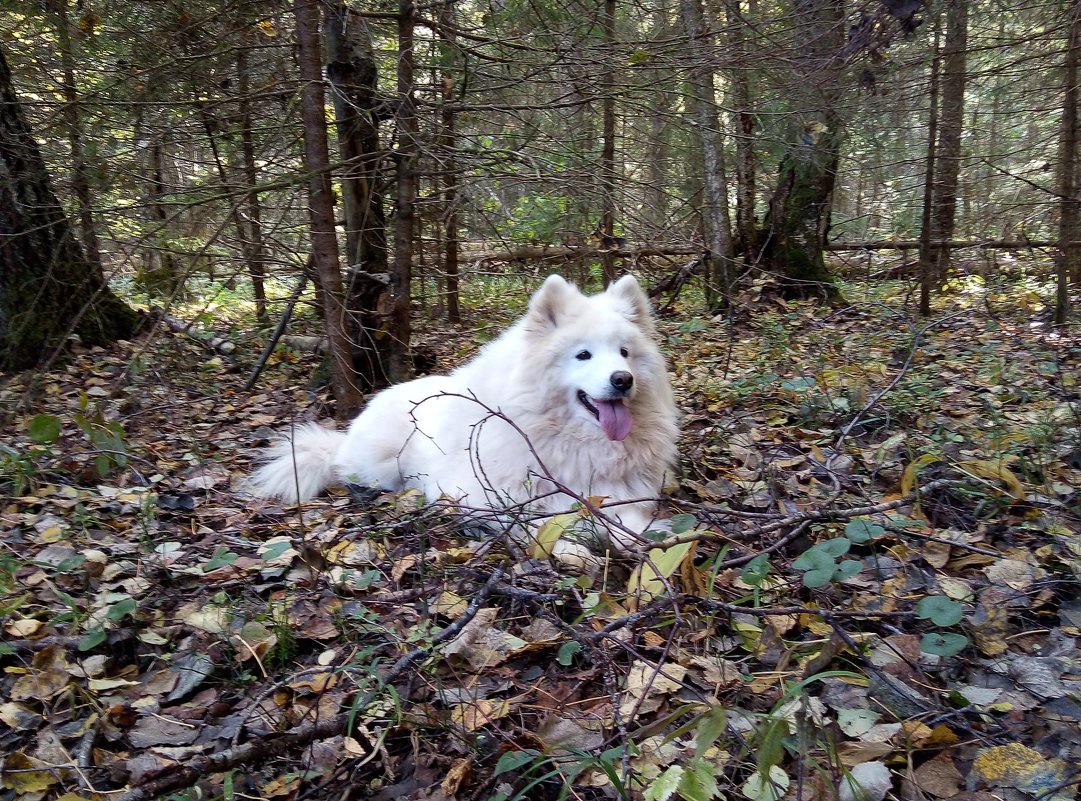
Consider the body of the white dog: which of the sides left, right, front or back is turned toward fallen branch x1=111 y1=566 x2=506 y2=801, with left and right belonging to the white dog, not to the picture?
right

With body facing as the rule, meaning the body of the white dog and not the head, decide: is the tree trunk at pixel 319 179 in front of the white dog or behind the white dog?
behind

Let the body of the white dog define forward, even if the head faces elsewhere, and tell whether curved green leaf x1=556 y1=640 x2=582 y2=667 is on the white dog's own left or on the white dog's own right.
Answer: on the white dog's own right

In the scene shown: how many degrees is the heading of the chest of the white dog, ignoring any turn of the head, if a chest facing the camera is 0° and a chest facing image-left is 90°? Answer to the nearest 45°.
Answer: approximately 315°

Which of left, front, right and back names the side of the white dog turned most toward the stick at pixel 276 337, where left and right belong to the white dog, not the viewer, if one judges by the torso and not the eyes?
back

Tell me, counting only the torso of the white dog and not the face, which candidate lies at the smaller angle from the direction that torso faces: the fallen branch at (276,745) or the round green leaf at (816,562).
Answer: the round green leaf

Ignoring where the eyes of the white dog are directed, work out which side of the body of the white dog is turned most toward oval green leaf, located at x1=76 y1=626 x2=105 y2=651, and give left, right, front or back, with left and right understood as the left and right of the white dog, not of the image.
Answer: right

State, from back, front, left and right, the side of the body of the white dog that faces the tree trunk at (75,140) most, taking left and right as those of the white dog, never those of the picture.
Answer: back

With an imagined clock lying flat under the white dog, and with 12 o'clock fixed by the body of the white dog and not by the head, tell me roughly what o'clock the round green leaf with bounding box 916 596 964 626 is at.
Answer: The round green leaf is roughly at 1 o'clock from the white dog.

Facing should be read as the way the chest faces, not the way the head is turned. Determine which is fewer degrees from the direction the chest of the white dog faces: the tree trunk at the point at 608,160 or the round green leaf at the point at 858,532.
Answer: the round green leaf

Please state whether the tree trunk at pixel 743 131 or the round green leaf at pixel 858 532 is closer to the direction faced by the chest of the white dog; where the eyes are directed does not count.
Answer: the round green leaf
